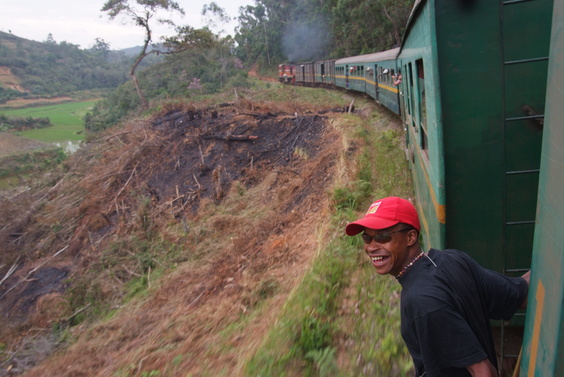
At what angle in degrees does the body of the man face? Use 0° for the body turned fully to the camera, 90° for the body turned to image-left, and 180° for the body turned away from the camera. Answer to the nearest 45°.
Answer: approximately 90°

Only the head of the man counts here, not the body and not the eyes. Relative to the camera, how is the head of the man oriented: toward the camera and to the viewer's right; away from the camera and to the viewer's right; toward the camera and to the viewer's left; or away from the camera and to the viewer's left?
toward the camera and to the viewer's left
